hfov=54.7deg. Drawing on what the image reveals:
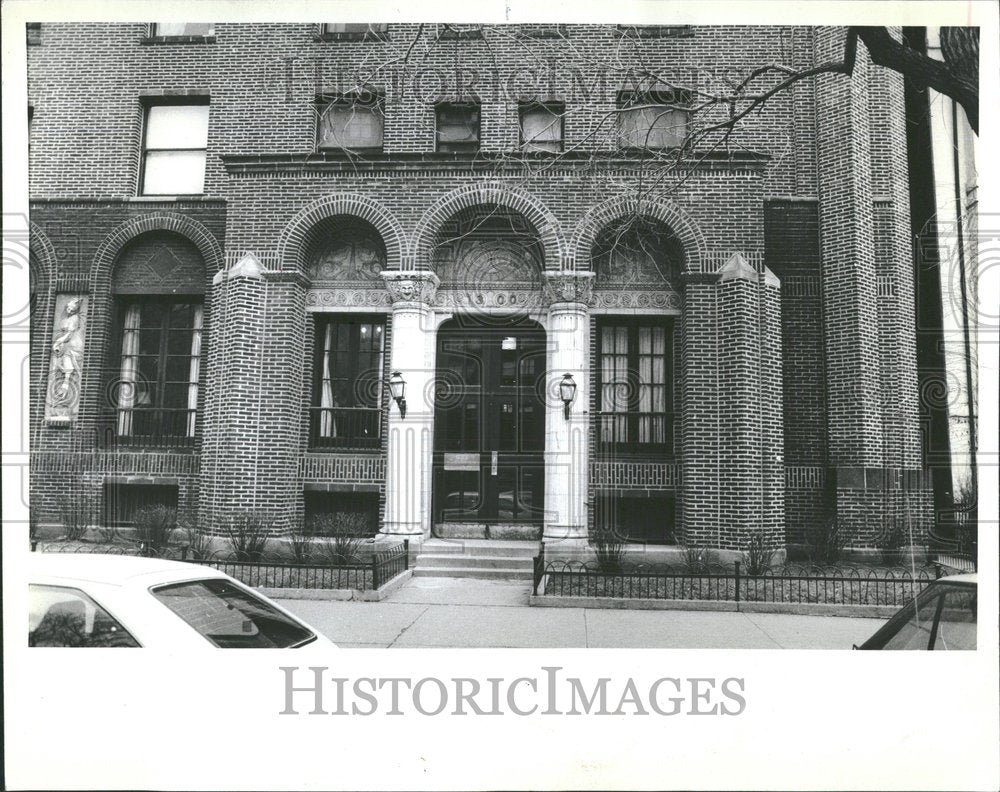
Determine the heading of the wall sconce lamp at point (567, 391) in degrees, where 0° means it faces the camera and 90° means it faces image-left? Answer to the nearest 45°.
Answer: approximately 0°

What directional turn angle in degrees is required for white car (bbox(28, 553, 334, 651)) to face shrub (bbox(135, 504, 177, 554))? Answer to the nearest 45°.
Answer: approximately 45° to its right

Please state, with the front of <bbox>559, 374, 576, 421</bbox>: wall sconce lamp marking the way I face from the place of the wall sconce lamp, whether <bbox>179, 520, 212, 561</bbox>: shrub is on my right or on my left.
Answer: on my right

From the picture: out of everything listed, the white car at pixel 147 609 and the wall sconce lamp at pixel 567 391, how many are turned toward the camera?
1

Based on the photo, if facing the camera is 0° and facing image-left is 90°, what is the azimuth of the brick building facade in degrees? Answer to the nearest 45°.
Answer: approximately 0°

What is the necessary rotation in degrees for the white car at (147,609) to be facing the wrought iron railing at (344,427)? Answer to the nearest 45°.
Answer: approximately 90° to its right

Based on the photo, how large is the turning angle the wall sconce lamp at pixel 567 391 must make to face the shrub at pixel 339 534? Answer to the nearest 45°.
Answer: approximately 90° to its right

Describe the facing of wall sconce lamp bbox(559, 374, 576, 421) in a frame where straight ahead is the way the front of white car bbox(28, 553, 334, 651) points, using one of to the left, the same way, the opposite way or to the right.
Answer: to the left

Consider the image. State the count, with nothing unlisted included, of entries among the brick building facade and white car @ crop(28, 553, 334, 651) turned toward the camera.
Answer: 1
